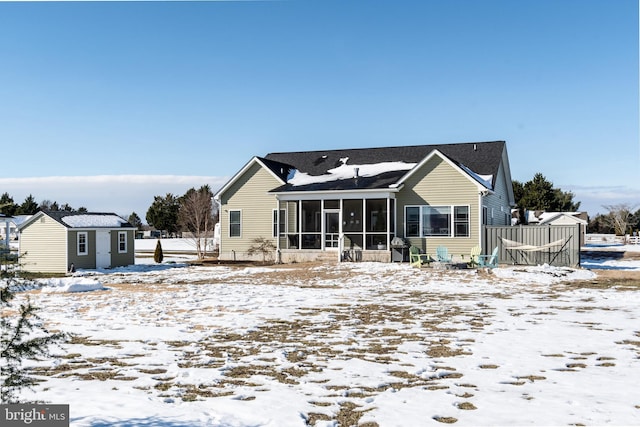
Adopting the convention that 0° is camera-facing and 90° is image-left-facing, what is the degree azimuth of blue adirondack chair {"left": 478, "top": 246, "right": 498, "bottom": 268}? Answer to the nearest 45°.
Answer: approximately 90°

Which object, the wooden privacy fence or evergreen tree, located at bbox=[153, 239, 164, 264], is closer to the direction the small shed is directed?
the wooden privacy fence

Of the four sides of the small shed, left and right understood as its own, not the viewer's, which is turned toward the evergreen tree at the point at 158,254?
left

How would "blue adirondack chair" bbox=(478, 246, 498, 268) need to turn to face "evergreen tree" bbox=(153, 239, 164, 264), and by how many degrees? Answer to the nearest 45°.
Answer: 0° — it already faces it

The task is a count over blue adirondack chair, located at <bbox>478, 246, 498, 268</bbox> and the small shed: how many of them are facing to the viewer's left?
1

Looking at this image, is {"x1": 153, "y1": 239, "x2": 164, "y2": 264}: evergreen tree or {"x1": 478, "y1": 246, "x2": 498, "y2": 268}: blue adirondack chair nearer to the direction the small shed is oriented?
the blue adirondack chair

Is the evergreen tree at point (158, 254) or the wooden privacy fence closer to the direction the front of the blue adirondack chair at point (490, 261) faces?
the evergreen tree

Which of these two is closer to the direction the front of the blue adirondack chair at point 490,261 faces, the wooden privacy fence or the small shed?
the small shed

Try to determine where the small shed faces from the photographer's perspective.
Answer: facing the viewer and to the right of the viewer

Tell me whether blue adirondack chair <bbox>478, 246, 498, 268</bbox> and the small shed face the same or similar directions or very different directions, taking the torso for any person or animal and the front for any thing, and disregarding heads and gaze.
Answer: very different directions

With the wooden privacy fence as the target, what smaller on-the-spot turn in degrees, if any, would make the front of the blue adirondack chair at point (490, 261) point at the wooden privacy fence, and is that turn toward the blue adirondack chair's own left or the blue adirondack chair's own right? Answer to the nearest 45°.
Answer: approximately 135° to the blue adirondack chair's own right

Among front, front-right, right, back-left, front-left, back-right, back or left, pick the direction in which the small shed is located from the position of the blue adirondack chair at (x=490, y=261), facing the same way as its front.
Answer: front

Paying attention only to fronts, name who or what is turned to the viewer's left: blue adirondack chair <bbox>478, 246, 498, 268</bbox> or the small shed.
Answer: the blue adirondack chair
